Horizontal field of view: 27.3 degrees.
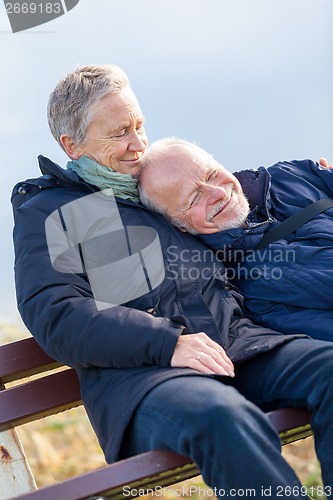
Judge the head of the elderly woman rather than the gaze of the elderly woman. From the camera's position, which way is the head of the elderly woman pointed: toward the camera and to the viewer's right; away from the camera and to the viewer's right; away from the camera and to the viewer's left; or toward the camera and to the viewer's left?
toward the camera and to the viewer's right

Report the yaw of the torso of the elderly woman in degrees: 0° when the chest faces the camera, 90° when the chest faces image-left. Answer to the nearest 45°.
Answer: approximately 315°
